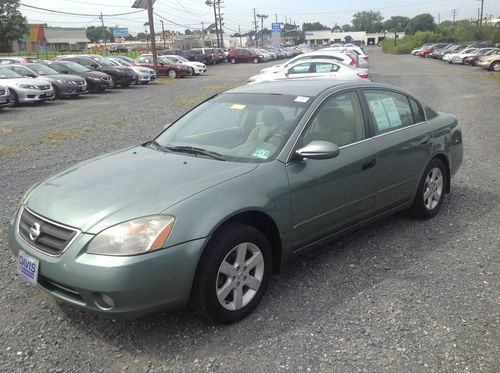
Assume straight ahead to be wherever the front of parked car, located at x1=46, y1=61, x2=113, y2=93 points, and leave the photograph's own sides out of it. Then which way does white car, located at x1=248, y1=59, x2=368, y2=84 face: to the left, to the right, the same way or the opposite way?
the opposite way

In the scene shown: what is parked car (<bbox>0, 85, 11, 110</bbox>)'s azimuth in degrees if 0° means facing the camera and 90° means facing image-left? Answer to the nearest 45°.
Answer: approximately 315°

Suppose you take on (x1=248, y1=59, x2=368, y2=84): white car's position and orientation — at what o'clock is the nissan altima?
The nissan altima is roughly at 9 o'clock from the white car.

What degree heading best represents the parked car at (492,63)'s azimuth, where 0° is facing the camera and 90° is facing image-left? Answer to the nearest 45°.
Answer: approximately 45°

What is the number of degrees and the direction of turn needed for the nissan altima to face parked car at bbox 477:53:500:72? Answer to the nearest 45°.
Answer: approximately 180°

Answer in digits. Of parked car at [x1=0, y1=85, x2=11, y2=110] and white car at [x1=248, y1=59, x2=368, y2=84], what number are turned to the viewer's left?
1

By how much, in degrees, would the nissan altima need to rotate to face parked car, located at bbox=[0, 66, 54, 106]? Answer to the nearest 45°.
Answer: approximately 90° to its right

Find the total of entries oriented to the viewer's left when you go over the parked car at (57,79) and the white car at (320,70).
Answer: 1

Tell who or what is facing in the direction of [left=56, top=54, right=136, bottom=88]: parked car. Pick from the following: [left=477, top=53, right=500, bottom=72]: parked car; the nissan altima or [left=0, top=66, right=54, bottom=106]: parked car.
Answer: [left=477, top=53, right=500, bottom=72]: parked car
